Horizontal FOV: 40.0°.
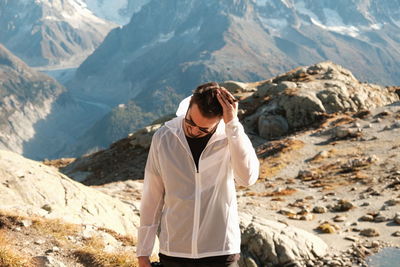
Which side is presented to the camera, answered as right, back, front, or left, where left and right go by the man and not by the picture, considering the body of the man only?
front

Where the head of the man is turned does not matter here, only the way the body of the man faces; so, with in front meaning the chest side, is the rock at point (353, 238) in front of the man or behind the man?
behind

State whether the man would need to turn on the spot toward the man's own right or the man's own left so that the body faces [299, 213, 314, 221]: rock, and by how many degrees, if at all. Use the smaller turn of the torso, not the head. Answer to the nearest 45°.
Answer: approximately 180°

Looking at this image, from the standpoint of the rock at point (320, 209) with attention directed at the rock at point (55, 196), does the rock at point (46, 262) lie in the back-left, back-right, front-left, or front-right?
front-left

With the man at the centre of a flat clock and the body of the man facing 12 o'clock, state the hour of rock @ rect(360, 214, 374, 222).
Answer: The rock is roughly at 7 o'clock from the man.

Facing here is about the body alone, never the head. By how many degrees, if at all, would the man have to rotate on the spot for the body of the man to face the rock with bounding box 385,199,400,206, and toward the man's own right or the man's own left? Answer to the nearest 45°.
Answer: approximately 135° to the man's own left

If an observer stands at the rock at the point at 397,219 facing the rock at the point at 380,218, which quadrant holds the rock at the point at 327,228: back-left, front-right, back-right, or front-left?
front-left

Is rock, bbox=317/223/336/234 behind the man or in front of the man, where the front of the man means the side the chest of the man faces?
behind

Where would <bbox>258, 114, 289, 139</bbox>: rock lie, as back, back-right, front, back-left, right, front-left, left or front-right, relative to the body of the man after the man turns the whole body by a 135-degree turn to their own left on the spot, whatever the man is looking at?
front-left

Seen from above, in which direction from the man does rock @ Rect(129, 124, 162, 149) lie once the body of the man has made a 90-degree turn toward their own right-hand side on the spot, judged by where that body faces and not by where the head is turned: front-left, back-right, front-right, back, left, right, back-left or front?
right

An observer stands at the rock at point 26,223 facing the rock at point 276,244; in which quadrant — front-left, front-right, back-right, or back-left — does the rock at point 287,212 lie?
front-left

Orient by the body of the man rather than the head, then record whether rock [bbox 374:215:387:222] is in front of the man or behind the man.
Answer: behind
